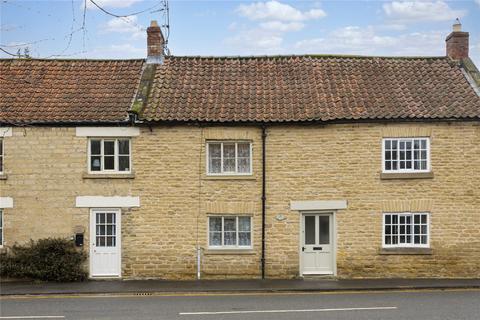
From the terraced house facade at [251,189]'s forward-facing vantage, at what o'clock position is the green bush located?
The green bush is roughly at 3 o'clock from the terraced house facade.

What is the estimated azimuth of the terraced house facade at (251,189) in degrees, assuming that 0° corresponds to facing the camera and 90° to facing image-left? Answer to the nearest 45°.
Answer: approximately 0°
